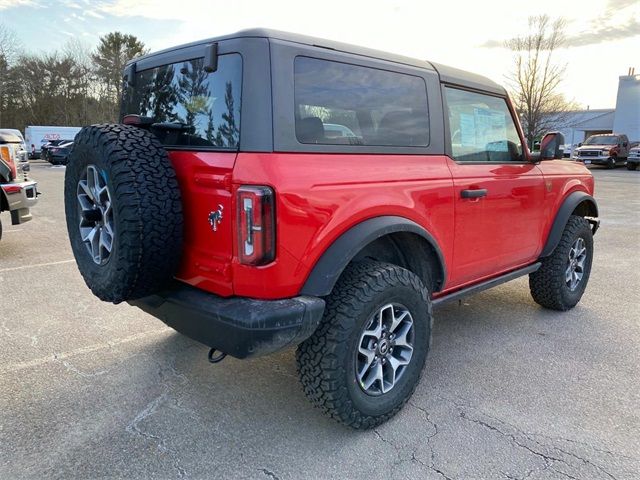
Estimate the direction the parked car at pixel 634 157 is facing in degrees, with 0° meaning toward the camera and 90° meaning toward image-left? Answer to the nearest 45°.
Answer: approximately 45°

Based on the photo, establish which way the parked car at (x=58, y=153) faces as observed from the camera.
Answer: facing the viewer and to the left of the viewer

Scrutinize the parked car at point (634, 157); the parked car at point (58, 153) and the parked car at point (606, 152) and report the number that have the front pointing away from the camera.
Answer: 0

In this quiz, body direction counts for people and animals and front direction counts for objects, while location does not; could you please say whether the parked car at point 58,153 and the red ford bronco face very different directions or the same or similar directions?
very different directions

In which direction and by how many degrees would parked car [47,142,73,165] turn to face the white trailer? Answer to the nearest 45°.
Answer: approximately 135° to its right

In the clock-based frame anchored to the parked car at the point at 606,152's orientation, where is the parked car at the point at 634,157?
the parked car at the point at 634,157 is roughly at 8 o'clock from the parked car at the point at 606,152.

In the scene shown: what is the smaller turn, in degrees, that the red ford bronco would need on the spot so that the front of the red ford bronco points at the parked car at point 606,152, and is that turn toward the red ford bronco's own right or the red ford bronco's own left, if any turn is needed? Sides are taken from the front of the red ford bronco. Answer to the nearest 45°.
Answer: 0° — it already faces it

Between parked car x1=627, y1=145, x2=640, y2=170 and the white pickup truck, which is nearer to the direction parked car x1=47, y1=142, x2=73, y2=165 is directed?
the white pickup truck

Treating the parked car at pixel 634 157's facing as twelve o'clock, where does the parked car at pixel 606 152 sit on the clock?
the parked car at pixel 606 152 is roughly at 2 o'clock from the parked car at pixel 634 157.

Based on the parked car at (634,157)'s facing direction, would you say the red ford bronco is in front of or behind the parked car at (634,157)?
in front

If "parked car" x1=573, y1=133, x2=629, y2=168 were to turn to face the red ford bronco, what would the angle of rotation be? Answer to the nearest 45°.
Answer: approximately 45° to its left

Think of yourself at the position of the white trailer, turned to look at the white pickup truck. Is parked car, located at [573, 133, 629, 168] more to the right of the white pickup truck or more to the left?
left

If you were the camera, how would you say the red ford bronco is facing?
facing away from the viewer and to the right of the viewer

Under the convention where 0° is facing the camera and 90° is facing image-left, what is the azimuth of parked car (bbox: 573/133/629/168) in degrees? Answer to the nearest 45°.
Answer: approximately 45°

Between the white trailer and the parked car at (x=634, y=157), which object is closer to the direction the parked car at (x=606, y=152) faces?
the white trailer
